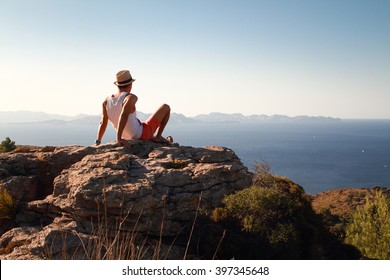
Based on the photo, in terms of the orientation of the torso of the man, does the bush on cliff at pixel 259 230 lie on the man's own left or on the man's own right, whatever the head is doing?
on the man's own right

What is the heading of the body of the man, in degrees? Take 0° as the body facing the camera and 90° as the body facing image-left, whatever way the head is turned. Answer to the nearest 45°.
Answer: approximately 225°

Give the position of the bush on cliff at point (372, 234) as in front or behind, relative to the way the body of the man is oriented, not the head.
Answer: in front

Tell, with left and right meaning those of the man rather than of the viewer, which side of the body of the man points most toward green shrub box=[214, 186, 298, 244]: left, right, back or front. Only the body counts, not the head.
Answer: right
